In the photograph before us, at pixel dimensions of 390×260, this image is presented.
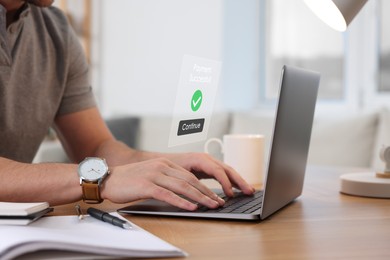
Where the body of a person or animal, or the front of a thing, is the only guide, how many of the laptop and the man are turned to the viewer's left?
1

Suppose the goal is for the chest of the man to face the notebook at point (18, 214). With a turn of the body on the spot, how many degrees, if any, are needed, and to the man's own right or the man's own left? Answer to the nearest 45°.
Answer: approximately 45° to the man's own right

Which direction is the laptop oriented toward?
to the viewer's left

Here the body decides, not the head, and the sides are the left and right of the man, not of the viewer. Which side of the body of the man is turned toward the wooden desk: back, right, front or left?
front
